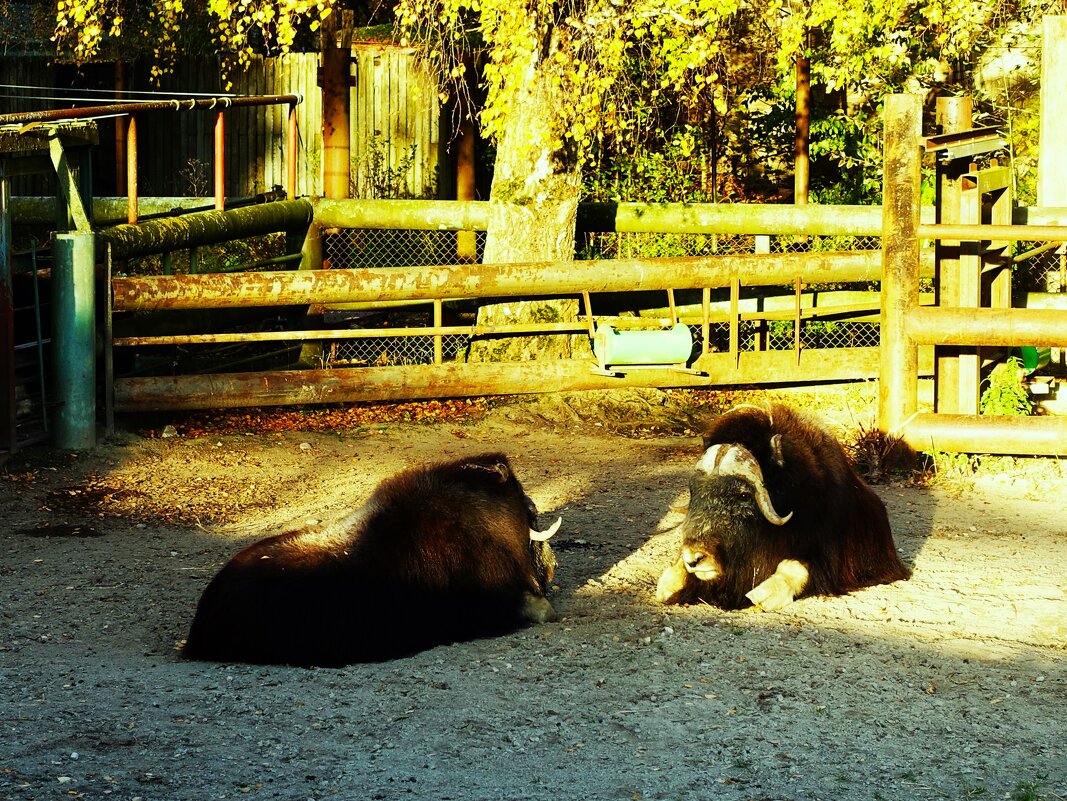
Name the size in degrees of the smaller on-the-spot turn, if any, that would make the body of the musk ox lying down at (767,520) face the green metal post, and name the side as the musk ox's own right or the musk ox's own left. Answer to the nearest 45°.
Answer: approximately 90° to the musk ox's own right

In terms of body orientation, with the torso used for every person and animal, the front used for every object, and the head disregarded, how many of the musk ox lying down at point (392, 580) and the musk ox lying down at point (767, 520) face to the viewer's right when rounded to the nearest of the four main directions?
1

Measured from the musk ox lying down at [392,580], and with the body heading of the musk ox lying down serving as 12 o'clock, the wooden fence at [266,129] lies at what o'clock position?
The wooden fence is roughly at 9 o'clock from the musk ox lying down.

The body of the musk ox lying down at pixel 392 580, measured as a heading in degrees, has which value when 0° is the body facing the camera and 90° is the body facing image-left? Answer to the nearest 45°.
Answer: approximately 270°

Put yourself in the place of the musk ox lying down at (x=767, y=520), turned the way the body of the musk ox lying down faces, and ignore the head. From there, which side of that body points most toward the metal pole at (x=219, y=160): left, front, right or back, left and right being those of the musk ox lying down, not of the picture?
right

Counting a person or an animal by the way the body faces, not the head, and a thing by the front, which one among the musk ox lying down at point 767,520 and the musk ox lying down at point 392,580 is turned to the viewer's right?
the musk ox lying down at point 392,580

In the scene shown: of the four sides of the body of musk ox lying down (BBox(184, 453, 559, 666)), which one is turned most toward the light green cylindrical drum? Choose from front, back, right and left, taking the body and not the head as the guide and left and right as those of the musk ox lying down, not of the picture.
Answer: left

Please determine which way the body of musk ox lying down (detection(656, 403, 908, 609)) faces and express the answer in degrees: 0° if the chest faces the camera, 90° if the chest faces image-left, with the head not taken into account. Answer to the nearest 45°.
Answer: approximately 45°

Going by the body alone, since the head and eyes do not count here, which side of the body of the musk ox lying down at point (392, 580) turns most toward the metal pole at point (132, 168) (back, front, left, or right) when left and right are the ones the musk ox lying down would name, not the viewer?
left

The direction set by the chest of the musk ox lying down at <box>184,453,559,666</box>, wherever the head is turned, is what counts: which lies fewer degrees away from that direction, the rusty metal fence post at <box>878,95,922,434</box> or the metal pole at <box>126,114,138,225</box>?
the rusty metal fence post
